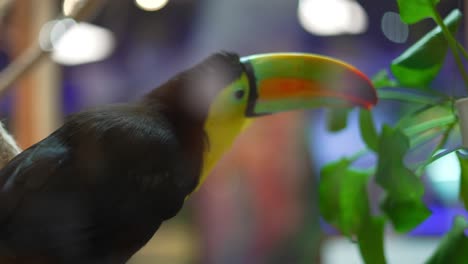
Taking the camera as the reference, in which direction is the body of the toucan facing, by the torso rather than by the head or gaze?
to the viewer's right
